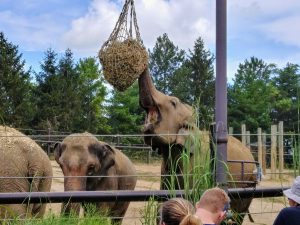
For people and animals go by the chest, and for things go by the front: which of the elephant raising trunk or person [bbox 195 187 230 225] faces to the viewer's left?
the elephant raising trunk

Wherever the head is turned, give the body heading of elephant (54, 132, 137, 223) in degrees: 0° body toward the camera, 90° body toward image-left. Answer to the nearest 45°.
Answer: approximately 45°

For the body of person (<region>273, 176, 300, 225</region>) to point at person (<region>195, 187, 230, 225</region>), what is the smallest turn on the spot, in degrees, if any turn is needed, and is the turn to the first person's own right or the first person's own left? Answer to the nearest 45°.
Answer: approximately 90° to the first person's own left

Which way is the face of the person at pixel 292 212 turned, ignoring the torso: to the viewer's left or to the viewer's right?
to the viewer's left

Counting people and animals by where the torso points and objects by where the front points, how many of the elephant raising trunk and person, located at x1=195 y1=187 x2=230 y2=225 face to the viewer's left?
1

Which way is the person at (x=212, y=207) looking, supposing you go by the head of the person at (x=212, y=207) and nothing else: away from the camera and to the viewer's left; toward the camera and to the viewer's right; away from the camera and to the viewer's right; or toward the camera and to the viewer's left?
away from the camera and to the viewer's right

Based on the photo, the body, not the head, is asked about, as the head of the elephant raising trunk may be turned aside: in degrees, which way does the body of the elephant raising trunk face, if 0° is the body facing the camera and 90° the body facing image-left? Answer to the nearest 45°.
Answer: approximately 90°
